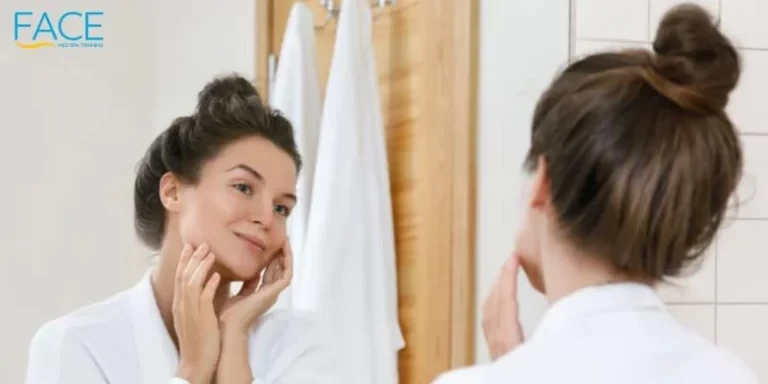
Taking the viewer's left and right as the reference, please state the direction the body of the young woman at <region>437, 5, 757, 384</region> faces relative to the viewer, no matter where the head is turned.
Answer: facing away from the viewer and to the left of the viewer

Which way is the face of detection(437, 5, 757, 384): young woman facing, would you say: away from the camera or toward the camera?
away from the camera
